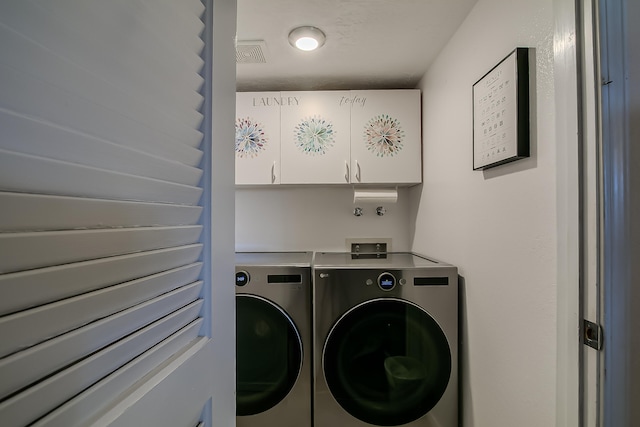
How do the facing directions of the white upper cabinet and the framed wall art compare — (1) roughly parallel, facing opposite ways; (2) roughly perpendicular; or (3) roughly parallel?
roughly perpendicular

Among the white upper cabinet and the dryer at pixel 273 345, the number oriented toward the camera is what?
2

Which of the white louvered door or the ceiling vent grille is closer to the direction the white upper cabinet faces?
the white louvered door

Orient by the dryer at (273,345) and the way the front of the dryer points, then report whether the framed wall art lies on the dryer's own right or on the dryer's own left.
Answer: on the dryer's own left

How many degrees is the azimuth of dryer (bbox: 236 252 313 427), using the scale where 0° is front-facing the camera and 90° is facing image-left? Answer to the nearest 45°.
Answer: approximately 0°

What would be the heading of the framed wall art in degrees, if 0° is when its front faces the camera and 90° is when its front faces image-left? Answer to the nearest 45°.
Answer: approximately 45°

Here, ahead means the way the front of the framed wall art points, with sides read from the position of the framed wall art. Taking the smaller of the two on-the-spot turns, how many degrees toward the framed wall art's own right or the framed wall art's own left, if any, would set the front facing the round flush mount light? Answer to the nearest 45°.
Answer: approximately 45° to the framed wall art's own right

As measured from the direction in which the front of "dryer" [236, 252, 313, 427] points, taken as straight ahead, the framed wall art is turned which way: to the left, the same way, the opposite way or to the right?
to the right
